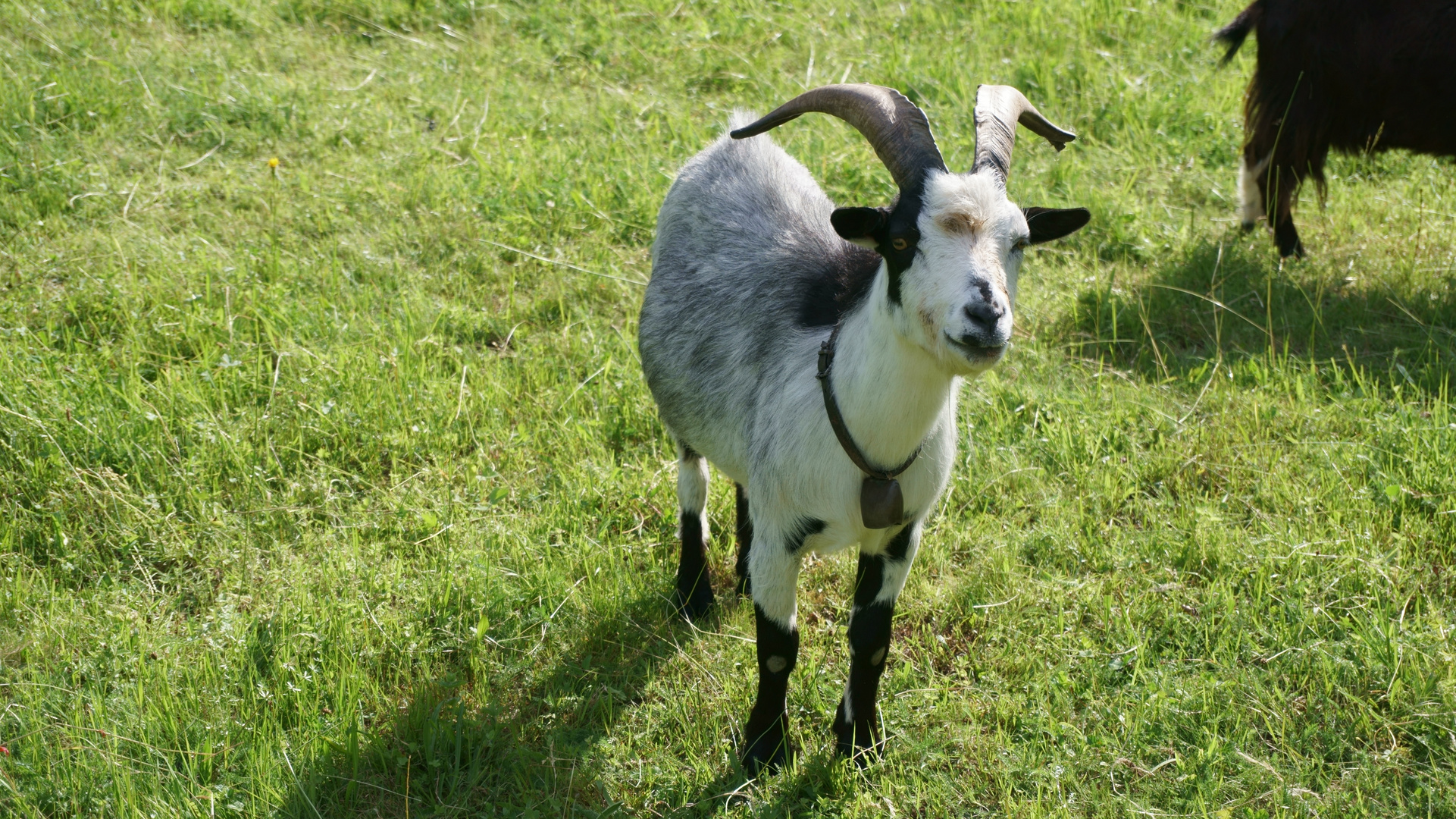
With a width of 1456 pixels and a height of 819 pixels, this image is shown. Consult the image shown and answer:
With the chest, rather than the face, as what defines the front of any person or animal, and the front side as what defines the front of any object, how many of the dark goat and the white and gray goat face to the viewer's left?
0

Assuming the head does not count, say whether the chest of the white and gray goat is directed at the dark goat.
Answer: no

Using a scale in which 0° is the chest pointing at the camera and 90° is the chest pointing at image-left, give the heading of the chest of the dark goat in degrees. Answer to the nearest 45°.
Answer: approximately 270°

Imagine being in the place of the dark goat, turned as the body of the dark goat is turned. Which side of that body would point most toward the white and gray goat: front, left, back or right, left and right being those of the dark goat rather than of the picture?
right

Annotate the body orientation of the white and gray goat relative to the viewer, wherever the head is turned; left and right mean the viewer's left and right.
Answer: facing the viewer and to the right of the viewer
